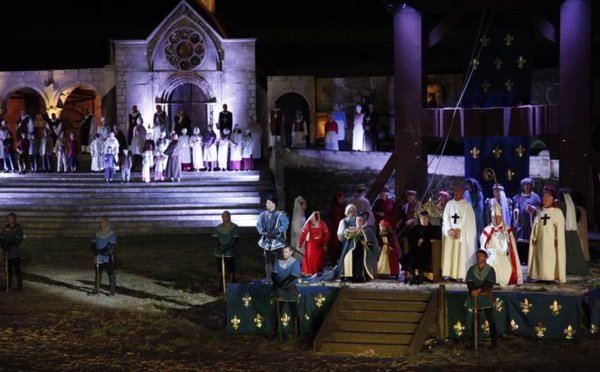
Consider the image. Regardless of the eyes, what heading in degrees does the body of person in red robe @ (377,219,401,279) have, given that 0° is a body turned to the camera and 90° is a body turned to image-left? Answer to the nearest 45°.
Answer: approximately 45°

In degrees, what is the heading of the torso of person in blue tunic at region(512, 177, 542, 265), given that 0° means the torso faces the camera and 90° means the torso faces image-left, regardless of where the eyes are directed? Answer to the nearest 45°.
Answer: approximately 0°

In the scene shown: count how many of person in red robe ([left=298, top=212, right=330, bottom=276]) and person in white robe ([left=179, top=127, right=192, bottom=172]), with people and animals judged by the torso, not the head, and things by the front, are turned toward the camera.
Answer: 2

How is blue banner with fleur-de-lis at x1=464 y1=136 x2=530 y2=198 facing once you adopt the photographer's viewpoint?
facing the viewer

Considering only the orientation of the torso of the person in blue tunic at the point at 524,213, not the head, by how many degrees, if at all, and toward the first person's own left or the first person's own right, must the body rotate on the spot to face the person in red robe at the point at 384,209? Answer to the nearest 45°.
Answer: approximately 90° to the first person's own right

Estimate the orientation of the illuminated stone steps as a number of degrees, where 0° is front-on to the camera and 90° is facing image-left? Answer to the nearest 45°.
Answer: approximately 0°

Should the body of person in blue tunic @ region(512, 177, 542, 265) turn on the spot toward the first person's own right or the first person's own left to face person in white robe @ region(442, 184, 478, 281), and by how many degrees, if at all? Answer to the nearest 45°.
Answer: approximately 45° to the first person's own right

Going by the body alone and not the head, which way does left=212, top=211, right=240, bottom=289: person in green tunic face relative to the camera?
toward the camera

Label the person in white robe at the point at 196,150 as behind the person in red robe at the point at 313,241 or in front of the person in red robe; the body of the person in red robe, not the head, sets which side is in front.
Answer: behind

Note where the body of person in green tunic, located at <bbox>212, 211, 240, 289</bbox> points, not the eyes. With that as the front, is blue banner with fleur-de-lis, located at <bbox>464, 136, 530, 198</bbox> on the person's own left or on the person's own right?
on the person's own left

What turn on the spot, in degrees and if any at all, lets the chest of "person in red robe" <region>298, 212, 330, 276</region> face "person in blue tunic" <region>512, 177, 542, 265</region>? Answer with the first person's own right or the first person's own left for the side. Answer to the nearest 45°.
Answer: approximately 90° to the first person's own left

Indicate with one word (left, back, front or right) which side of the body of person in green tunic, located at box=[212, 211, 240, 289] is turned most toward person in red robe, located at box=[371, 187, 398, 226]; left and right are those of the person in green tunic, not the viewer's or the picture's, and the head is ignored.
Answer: left

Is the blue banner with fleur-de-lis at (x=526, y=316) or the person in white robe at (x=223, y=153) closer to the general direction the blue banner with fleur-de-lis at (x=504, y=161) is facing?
the blue banner with fleur-de-lis
